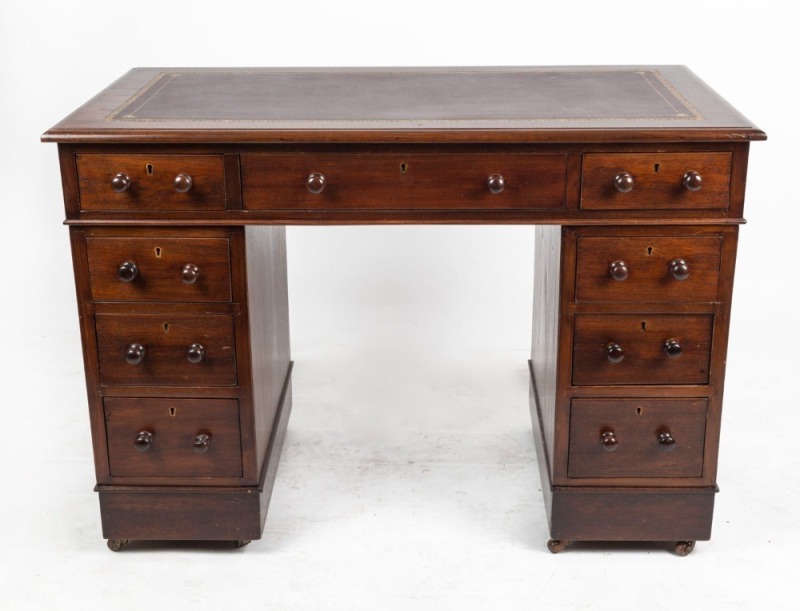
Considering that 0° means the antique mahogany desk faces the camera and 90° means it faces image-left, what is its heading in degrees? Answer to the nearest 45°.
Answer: approximately 0°
